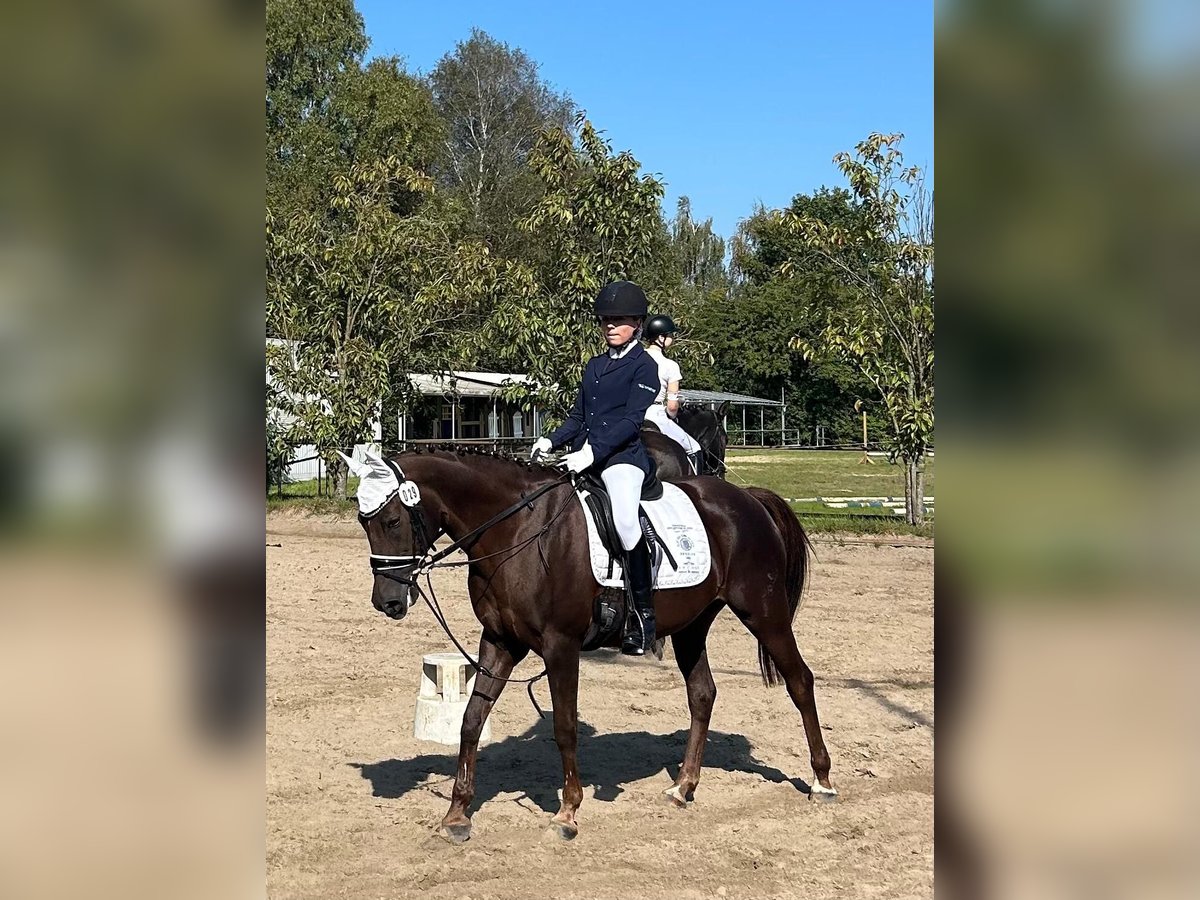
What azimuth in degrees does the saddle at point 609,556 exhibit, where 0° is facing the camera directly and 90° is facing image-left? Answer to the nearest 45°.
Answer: approximately 45°

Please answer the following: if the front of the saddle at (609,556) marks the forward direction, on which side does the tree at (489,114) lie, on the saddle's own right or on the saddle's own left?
on the saddle's own right

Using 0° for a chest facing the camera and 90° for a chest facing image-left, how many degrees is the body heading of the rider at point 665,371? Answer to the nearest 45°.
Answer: approximately 270°

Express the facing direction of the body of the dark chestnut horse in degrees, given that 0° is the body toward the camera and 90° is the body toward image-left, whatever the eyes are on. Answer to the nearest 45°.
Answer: approximately 45°

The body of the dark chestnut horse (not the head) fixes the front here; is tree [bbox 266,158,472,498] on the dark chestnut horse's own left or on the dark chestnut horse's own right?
on the dark chestnut horse's own right

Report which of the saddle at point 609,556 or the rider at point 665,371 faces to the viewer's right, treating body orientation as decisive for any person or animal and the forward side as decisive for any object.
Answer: the rider

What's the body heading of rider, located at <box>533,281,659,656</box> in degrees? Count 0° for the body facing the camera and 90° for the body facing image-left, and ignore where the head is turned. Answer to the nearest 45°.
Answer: approximately 45°

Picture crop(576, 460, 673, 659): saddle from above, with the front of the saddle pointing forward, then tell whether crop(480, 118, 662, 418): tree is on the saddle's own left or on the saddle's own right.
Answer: on the saddle's own right

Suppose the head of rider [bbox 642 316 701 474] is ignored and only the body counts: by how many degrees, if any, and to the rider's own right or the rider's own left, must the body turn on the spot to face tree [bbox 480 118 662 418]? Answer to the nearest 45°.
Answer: approximately 90° to the rider's own left

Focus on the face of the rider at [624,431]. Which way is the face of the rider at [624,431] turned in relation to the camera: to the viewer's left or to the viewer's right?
to the viewer's left

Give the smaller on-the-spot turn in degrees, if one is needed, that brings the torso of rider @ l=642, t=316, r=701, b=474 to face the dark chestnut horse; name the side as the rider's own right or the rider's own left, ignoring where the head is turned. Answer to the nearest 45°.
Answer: approximately 90° to the rider's own right

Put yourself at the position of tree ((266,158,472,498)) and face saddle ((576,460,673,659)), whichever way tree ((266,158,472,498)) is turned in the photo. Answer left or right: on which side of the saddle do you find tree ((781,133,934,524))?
left

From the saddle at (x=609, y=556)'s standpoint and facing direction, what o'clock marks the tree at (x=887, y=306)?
The tree is roughly at 5 o'clock from the saddle.
